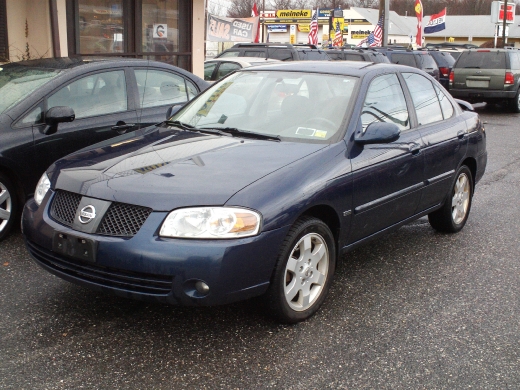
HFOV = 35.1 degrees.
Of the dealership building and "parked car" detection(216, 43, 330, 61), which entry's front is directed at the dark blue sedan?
the dealership building

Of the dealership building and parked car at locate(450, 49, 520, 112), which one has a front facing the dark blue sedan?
the dealership building

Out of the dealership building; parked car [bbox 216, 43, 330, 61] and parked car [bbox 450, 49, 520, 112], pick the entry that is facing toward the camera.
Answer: the dealership building

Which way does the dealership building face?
toward the camera

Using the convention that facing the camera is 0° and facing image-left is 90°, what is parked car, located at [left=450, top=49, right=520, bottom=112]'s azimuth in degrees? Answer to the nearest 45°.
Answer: approximately 225°

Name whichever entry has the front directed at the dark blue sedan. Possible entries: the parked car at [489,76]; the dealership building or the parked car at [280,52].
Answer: the dealership building

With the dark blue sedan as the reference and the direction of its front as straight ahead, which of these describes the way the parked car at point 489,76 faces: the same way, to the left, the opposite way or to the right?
the opposite way

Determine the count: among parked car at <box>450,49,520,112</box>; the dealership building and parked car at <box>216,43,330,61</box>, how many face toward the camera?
1

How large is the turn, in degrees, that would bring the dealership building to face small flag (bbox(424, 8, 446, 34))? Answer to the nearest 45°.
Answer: approximately 135° to its left

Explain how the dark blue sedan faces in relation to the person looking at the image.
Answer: facing the viewer and to the left of the viewer

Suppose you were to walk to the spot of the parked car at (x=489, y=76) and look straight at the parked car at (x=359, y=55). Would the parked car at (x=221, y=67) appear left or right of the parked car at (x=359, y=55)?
left

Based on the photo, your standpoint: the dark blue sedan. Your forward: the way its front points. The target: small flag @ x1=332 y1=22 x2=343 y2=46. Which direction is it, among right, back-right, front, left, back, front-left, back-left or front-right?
back-right
